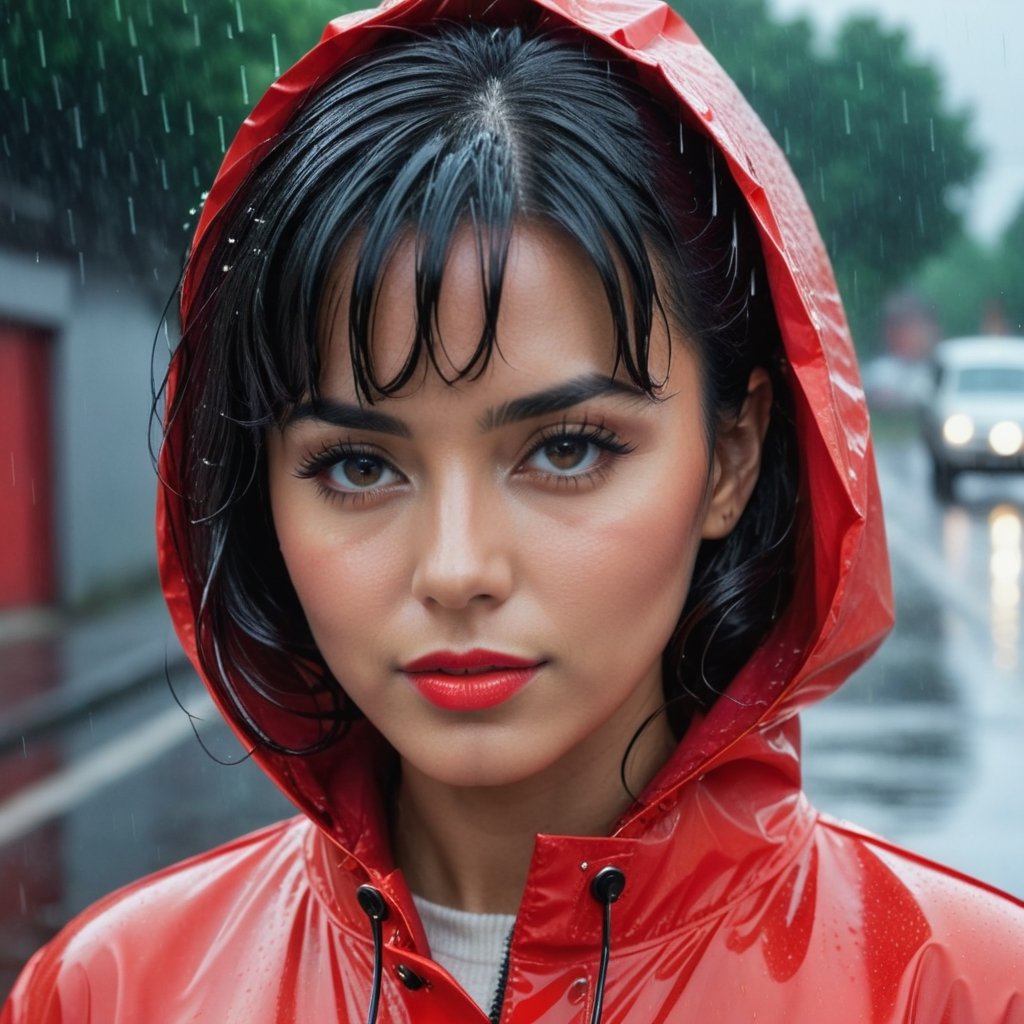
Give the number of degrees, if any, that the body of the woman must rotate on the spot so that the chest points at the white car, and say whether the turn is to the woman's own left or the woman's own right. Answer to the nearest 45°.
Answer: approximately 180°

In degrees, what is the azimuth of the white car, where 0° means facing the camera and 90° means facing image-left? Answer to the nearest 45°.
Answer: approximately 0°

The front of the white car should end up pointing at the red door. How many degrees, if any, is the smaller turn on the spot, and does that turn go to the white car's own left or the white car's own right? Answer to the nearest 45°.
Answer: approximately 45° to the white car's own right

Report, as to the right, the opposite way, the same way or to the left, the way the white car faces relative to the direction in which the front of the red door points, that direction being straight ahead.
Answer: to the right

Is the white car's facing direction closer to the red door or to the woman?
the woman

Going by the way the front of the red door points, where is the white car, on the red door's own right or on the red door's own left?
on the red door's own left

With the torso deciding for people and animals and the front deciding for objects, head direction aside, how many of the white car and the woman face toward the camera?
2

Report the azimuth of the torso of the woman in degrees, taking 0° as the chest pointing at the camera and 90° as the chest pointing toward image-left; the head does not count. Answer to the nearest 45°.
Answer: approximately 0°

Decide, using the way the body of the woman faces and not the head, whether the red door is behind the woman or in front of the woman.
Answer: behind

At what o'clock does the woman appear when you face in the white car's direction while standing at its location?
The woman is roughly at 12 o'clock from the white car.
